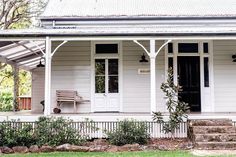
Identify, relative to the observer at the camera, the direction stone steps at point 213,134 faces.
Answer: facing the viewer

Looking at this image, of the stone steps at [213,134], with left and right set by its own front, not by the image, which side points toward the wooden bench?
right

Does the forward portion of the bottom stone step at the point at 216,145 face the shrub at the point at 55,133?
no

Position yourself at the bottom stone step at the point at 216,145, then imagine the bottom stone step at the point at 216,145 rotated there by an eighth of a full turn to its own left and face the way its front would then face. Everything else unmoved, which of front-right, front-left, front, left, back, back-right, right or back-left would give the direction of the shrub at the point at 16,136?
back-right

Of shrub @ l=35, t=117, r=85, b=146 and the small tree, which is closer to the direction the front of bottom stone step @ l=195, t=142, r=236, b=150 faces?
the shrub

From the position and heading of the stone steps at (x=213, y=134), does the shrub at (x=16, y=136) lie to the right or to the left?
on its right

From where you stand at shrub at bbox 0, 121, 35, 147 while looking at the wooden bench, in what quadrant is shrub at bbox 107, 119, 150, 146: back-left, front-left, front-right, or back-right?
front-right

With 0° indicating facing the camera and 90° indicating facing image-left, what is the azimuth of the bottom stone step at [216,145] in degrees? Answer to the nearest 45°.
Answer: approximately 0°

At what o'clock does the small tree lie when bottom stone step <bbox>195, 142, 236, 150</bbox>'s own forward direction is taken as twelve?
The small tree is roughly at 4 o'clock from the bottom stone step.

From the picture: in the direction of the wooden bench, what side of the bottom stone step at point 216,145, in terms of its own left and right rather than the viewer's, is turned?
right

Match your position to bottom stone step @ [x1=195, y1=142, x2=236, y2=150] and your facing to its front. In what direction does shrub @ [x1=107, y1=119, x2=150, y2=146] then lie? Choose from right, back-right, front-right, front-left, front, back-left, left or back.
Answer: right

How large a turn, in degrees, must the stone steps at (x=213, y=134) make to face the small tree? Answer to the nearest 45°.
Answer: approximately 90° to its right

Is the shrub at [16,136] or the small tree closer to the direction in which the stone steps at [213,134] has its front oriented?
the shrub

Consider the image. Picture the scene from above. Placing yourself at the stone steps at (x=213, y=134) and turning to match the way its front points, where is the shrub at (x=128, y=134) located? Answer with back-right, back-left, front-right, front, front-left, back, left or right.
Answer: right

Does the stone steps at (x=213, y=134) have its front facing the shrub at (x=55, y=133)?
no
